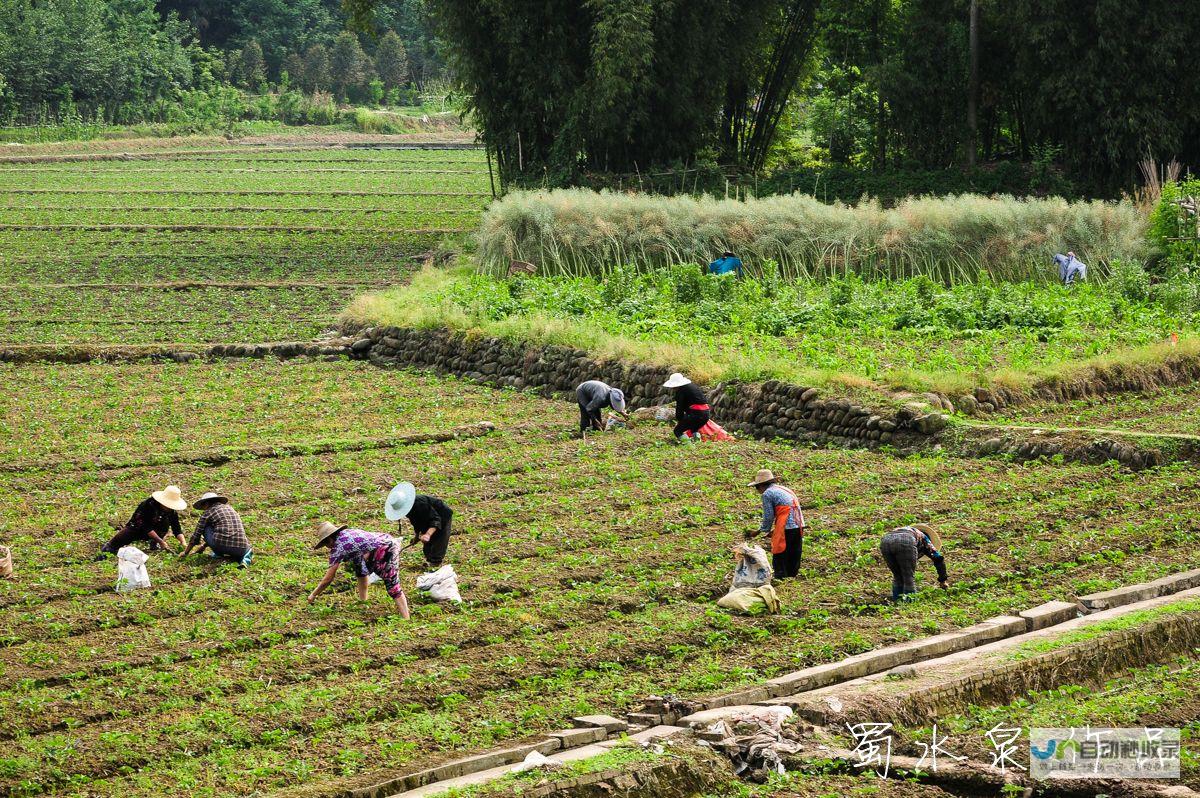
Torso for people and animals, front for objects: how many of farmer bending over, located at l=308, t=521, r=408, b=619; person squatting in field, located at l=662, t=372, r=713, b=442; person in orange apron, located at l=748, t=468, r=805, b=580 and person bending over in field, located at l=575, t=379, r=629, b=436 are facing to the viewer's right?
1

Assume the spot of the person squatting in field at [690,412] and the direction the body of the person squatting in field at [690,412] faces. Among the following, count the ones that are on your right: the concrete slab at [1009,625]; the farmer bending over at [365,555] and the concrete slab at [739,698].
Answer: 0

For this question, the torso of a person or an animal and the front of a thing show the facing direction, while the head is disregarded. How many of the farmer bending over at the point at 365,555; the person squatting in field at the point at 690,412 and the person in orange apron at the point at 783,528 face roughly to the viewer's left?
3

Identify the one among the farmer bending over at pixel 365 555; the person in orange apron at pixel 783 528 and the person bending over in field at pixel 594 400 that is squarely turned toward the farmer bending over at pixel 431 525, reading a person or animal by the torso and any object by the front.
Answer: the person in orange apron at pixel 783 528

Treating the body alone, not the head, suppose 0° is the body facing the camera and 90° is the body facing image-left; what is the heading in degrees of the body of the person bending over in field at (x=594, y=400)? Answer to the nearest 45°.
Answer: approximately 270°

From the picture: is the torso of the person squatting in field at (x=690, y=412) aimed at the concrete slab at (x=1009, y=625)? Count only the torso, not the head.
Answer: no

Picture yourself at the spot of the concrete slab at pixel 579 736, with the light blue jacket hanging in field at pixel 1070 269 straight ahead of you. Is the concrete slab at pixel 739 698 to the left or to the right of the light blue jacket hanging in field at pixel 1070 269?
right

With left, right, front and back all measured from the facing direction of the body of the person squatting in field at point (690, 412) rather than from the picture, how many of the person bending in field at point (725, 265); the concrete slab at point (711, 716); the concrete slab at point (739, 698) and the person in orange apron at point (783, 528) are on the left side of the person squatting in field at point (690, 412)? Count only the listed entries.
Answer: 3

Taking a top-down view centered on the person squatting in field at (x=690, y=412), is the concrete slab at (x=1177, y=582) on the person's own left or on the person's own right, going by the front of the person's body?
on the person's own left

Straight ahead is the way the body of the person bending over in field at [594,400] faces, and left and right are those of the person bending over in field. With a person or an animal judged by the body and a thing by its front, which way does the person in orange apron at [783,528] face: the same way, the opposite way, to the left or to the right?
the opposite way

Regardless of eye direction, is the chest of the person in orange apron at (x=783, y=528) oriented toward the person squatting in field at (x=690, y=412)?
no

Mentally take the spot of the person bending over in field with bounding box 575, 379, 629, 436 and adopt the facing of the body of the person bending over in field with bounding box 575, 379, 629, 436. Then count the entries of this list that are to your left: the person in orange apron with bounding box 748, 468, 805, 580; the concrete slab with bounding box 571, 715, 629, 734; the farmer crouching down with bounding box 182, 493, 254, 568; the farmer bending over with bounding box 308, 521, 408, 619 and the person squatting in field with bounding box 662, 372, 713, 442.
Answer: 0

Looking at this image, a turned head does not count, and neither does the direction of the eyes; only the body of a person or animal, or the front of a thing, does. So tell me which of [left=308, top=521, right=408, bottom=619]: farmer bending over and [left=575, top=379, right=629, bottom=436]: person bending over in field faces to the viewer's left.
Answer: the farmer bending over

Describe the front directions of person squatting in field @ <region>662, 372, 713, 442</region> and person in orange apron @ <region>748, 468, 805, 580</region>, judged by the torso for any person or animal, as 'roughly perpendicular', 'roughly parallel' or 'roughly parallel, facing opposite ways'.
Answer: roughly parallel

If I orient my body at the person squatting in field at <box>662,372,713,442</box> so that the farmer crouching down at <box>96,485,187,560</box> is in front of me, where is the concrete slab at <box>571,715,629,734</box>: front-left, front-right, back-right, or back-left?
front-left

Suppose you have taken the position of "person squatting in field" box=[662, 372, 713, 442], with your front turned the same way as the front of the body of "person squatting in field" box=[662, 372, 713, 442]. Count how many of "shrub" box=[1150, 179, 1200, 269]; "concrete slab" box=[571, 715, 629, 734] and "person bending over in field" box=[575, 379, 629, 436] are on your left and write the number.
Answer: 1

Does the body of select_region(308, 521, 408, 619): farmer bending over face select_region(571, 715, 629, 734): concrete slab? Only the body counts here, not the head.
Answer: no

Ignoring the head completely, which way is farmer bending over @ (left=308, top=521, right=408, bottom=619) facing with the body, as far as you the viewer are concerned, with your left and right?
facing to the left of the viewer

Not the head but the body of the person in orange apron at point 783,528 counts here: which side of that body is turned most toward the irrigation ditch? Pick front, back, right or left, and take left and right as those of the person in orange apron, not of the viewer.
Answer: left

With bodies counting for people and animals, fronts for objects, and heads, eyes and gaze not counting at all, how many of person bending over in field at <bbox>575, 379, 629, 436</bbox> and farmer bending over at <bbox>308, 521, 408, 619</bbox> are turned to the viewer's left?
1

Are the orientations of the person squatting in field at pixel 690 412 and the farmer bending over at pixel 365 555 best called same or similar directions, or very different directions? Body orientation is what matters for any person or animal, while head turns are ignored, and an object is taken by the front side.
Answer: same or similar directions
